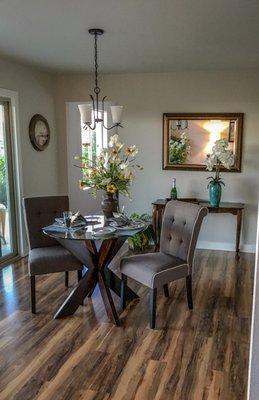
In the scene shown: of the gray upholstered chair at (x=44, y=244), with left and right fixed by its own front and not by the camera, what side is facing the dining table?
front

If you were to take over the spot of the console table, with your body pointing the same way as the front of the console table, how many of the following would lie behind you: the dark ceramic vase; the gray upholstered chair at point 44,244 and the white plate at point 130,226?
0

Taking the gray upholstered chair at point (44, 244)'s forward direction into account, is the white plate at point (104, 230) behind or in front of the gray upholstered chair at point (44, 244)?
in front

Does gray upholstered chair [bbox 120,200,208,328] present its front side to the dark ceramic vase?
no

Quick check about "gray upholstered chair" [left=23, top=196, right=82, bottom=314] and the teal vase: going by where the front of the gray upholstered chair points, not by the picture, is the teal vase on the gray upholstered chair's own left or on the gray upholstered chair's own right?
on the gray upholstered chair's own left

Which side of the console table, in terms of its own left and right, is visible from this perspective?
front

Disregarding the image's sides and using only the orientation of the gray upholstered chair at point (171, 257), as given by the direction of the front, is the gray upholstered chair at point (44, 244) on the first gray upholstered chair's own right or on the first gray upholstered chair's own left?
on the first gray upholstered chair's own right

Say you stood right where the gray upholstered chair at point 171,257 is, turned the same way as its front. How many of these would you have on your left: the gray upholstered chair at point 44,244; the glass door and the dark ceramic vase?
0

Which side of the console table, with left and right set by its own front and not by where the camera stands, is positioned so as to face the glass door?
right

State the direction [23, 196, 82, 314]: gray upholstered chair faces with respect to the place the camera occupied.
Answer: facing the viewer and to the right of the viewer

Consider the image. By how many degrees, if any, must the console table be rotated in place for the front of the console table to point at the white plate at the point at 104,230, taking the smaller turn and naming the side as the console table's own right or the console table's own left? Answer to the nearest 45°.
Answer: approximately 45° to the console table's own right

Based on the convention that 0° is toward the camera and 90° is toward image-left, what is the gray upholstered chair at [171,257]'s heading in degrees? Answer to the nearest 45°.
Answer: approximately 45°

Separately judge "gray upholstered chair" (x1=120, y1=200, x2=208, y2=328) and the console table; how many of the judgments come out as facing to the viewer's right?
0

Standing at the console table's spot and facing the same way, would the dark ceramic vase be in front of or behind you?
in front

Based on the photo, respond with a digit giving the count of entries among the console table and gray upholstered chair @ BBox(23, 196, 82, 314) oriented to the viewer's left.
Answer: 0
